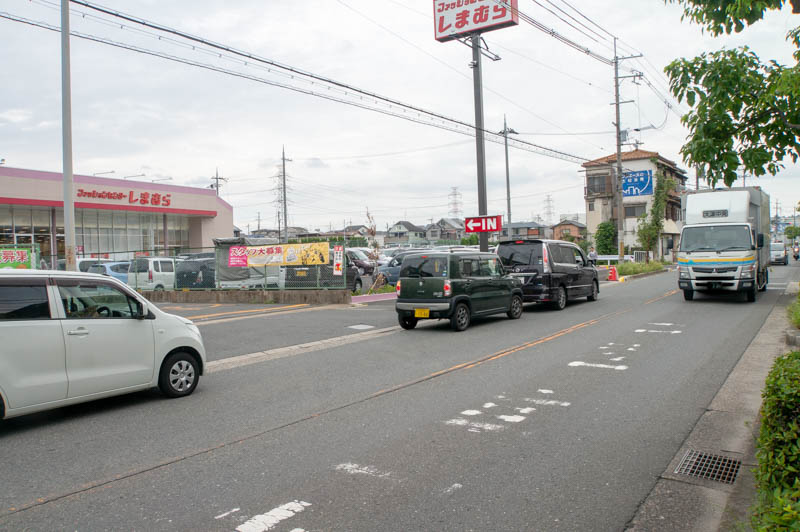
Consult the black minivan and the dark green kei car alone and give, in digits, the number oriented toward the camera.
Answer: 0

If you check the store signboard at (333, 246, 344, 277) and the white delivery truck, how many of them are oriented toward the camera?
2

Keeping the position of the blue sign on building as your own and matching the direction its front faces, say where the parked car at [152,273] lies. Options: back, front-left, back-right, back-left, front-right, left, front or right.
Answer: front-right

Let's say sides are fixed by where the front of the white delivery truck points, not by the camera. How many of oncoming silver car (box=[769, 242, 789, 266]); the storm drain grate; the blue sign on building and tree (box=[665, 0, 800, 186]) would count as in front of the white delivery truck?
2

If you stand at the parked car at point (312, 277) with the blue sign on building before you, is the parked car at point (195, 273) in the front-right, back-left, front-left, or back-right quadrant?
back-left

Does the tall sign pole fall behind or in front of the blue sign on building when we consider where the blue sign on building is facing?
in front

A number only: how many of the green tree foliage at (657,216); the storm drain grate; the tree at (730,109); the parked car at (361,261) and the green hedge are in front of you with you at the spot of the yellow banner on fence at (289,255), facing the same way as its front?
3

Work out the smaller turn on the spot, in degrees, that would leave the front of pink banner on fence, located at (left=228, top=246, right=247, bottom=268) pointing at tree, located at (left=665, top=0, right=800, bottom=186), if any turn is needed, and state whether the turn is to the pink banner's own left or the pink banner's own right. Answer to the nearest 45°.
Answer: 0° — it already faces it

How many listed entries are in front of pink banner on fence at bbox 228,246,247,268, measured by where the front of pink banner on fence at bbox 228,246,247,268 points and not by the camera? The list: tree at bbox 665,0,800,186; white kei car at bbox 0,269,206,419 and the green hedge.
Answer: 3

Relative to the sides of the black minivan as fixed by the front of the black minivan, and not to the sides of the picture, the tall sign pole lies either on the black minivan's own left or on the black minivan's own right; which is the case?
on the black minivan's own left

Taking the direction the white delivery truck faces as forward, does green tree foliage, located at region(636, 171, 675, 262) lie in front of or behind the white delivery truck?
behind

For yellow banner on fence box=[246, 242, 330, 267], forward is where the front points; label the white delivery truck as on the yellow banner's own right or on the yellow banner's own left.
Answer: on the yellow banner's own left

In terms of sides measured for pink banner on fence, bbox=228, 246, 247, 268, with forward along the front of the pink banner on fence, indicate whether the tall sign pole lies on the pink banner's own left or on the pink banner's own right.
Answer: on the pink banner's own left

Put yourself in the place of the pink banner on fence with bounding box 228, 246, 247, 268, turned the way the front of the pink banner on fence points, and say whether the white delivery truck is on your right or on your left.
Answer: on your left

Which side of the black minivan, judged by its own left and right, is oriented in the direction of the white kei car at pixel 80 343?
back

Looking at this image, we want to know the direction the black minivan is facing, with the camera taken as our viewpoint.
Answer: facing away from the viewer and to the right of the viewer
